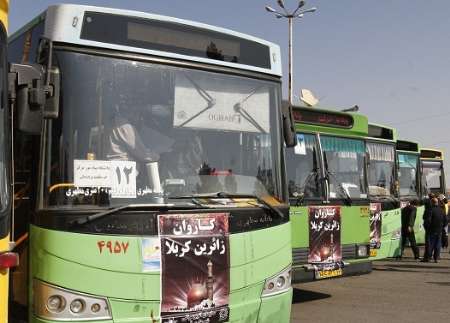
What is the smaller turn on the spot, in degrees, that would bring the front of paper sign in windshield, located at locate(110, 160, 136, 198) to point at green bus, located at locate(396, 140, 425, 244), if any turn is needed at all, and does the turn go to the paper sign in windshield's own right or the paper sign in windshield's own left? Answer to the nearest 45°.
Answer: approximately 135° to the paper sign in windshield's own left

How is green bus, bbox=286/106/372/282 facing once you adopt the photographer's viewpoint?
facing the viewer and to the right of the viewer

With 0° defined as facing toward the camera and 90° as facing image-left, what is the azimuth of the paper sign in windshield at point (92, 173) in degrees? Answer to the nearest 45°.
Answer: approximately 0°

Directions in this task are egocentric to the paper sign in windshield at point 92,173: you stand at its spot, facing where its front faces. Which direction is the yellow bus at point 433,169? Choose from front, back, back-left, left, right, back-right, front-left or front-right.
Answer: back-left

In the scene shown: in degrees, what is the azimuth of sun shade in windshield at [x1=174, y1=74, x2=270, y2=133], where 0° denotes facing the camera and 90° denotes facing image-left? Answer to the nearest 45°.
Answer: approximately 0°

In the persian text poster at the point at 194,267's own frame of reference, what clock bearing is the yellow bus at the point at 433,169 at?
The yellow bus is roughly at 7 o'clock from the persian text poster.

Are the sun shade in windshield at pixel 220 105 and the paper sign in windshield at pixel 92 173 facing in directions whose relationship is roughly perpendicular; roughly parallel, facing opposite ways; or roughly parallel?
roughly parallel

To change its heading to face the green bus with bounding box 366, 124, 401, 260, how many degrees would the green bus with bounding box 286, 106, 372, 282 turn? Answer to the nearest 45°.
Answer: approximately 135° to its left

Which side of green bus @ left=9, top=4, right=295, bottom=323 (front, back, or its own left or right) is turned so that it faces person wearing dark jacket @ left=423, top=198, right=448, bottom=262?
left

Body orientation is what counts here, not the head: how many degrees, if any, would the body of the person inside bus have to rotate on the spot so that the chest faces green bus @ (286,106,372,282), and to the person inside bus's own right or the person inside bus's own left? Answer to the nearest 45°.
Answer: approximately 45° to the person inside bus's own left

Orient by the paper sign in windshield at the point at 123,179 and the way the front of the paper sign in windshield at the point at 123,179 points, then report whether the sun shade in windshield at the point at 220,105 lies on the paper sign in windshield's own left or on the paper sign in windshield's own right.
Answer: on the paper sign in windshield's own left

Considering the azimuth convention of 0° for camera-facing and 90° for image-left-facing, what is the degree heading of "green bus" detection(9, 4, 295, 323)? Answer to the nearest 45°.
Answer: approximately 315°

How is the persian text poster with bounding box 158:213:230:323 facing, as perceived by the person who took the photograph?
facing the viewer
